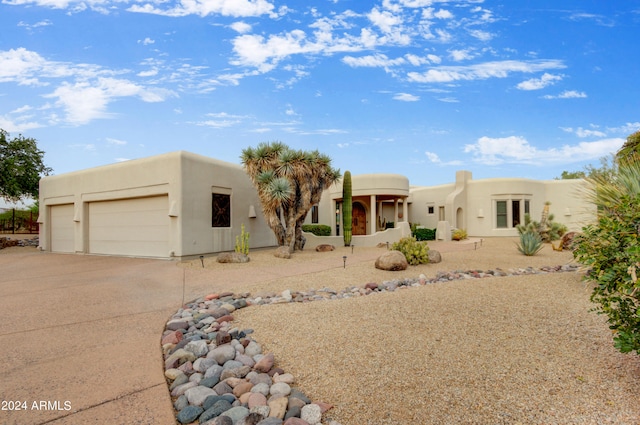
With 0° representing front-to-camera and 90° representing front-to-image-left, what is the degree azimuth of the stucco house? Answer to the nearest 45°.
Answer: approximately 0°

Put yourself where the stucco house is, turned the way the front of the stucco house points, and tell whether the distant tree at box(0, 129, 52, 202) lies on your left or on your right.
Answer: on your right
